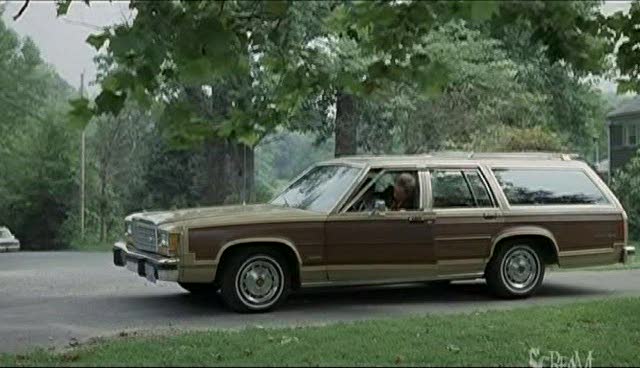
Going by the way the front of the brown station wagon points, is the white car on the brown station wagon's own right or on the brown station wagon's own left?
on the brown station wagon's own right

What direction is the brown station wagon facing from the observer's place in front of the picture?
facing the viewer and to the left of the viewer

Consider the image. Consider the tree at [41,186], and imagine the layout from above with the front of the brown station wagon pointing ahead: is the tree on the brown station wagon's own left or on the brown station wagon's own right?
on the brown station wagon's own right

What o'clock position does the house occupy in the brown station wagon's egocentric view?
The house is roughly at 5 o'clock from the brown station wagon.

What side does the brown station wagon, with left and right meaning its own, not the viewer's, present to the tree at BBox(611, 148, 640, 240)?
back
